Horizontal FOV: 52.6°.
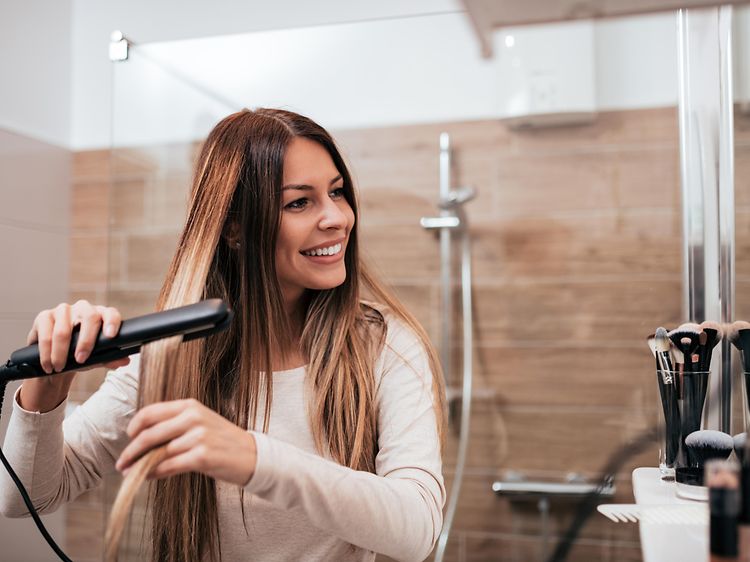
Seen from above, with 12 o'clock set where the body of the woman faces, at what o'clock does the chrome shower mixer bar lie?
The chrome shower mixer bar is roughly at 8 o'clock from the woman.

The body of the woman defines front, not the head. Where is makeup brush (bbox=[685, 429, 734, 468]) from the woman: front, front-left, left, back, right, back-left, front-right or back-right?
front-left

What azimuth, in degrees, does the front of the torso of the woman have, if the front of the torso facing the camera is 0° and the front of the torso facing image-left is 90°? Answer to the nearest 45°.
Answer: approximately 0°

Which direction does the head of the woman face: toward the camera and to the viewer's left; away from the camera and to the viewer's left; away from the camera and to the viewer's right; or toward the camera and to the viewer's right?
toward the camera and to the viewer's right

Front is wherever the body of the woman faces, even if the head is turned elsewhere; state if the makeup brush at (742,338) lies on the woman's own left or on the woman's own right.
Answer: on the woman's own left

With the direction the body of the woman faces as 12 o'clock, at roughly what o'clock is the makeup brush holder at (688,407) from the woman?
The makeup brush holder is roughly at 10 o'clock from the woman.

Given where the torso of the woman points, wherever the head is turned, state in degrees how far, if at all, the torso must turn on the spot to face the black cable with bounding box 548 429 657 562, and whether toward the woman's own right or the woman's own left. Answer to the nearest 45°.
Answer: approximately 90° to the woman's own left

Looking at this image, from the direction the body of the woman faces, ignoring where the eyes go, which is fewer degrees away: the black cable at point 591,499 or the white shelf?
the white shelf

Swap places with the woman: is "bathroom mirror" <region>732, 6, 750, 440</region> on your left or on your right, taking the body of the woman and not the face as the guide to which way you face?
on your left
